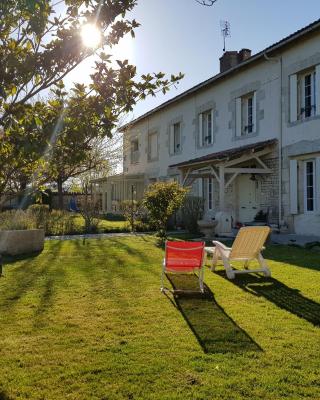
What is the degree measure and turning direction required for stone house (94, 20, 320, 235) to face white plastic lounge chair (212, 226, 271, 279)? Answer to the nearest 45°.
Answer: approximately 45° to its left

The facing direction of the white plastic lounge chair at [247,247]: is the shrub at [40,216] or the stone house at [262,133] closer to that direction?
the shrub

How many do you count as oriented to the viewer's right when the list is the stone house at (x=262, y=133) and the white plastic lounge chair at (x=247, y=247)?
0

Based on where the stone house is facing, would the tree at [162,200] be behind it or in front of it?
in front

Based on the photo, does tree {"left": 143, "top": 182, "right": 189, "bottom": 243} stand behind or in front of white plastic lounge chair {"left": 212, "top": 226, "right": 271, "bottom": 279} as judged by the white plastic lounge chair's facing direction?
in front

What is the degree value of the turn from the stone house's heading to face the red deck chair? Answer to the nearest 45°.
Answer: approximately 45° to its left

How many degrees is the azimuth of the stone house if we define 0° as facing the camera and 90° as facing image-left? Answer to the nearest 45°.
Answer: approximately 45°
